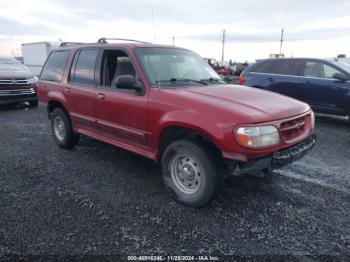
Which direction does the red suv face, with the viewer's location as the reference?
facing the viewer and to the right of the viewer

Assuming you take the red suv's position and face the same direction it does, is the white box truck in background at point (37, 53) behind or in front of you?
behind

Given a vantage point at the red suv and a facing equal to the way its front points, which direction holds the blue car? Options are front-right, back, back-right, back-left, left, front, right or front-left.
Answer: left
